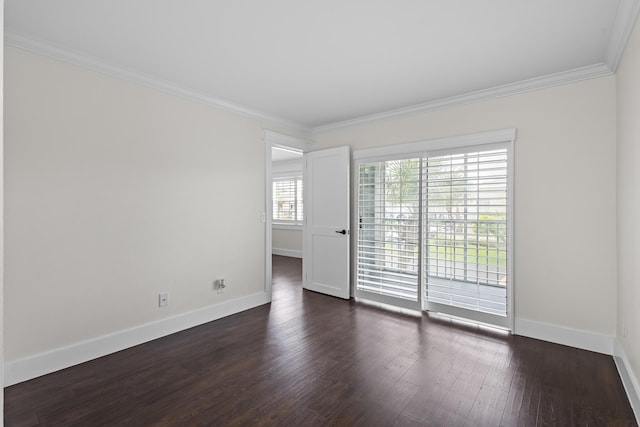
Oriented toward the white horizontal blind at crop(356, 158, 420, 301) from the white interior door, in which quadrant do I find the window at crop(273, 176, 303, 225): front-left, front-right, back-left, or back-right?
back-left

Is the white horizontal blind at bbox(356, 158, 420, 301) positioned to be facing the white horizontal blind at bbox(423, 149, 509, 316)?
no

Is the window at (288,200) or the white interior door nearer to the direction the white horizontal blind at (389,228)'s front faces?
the white interior door

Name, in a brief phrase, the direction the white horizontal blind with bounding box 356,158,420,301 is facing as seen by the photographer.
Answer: facing the viewer and to the left of the viewer

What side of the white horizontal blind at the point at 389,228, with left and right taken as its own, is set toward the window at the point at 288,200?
right

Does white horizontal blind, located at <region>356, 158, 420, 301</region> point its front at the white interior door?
no

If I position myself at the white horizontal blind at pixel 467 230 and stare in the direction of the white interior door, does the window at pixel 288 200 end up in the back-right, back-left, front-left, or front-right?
front-right

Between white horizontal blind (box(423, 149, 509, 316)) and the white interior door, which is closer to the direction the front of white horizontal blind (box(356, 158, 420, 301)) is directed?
the white interior door

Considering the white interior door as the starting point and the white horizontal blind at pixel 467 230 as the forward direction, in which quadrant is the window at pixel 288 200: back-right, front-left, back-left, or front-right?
back-left

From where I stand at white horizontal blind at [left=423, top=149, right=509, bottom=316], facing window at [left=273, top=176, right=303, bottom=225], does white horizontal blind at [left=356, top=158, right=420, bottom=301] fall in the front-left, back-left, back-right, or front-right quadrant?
front-left
